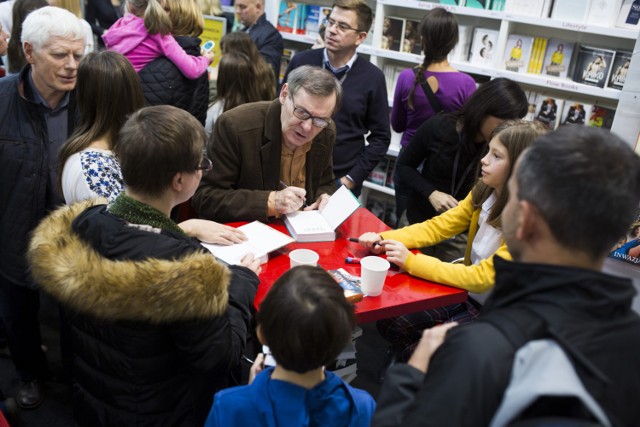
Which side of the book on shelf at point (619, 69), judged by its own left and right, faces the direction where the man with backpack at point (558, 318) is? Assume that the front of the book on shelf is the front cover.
front

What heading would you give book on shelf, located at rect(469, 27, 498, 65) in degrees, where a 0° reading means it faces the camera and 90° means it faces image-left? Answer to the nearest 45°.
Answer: approximately 0°

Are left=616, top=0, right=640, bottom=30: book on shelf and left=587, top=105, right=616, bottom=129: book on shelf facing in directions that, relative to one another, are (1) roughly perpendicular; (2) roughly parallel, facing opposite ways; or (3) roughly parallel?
roughly parallel

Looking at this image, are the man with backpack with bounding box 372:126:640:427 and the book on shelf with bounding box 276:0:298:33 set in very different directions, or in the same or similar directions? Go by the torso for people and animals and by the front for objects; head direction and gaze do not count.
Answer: very different directions

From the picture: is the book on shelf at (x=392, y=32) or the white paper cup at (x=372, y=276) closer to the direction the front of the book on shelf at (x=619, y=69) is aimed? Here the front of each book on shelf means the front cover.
the white paper cup

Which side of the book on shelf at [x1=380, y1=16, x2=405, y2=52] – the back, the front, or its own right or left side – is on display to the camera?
front

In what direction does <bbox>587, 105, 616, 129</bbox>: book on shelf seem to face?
toward the camera

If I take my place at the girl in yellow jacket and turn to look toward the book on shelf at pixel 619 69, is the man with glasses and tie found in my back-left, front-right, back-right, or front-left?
front-left

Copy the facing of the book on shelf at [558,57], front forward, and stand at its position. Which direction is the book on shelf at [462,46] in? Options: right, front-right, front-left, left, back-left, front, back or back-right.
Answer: right

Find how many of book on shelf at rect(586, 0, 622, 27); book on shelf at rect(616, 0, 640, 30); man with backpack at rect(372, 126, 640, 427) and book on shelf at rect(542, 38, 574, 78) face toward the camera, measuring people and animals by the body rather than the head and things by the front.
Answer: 3

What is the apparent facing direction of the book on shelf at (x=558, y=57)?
toward the camera

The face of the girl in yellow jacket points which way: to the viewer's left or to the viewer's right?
to the viewer's left

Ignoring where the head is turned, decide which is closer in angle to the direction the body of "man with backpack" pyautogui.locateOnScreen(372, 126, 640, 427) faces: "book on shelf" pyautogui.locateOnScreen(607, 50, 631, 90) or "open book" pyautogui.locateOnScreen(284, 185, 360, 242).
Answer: the open book

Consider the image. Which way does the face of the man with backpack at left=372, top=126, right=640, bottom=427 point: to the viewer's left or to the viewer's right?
to the viewer's left

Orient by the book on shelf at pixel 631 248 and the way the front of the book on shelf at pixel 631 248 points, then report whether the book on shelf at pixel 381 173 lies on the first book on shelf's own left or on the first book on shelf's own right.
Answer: on the first book on shelf's own right

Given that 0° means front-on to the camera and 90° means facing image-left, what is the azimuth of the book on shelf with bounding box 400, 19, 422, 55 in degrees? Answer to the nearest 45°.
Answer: approximately 0°
